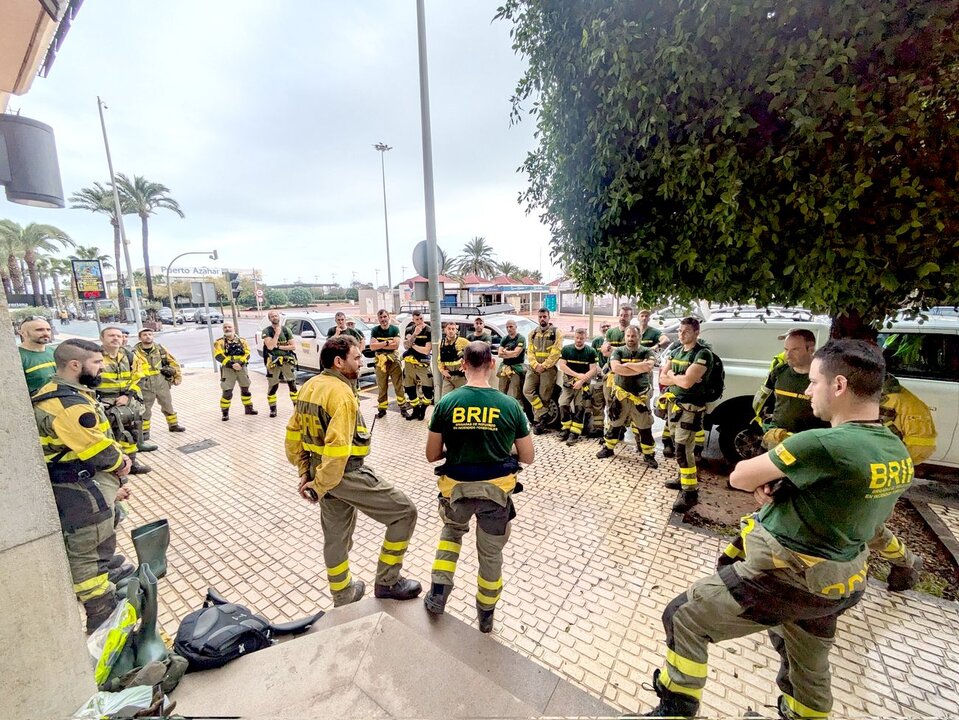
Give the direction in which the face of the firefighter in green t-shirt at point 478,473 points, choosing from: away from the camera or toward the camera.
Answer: away from the camera

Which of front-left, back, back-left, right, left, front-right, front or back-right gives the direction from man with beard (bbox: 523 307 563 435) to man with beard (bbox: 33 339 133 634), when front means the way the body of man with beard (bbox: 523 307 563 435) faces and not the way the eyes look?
front-right

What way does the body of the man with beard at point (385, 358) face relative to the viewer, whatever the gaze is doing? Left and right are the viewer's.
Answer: facing the viewer

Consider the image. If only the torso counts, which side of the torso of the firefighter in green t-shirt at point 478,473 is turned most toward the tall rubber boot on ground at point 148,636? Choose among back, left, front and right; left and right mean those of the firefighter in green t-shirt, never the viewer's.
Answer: left

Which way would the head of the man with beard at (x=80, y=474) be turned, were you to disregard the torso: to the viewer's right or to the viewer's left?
to the viewer's right

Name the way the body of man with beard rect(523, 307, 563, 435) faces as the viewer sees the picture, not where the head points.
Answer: toward the camera

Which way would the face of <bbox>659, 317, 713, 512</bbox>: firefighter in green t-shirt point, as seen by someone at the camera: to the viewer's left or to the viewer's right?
to the viewer's left

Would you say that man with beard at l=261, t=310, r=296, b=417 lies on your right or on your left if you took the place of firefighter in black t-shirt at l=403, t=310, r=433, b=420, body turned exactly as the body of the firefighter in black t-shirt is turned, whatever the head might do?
on your right

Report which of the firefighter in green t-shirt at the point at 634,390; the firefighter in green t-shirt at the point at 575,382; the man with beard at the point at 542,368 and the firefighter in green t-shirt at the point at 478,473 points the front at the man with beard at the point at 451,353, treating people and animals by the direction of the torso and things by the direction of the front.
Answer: the firefighter in green t-shirt at the point at 478,473

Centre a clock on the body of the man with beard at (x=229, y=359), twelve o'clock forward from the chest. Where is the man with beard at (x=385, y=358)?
the man with beard at (x=385, y=358) is roughly at 10 o'clock from the man with beard at (x=229, y=359).

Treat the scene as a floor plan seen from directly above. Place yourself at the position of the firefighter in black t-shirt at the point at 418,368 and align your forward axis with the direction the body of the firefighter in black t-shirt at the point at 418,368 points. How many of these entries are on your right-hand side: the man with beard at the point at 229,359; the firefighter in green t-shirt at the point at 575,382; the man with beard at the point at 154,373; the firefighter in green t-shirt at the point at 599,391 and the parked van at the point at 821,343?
2

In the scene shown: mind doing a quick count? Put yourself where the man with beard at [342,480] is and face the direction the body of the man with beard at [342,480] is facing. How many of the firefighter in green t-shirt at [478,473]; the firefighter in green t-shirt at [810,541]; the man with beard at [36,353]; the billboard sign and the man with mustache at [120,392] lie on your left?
3

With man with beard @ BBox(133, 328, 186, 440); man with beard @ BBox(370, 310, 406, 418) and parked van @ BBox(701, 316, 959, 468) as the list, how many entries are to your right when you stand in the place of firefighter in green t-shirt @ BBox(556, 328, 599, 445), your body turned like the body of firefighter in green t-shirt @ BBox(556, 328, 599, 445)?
2
